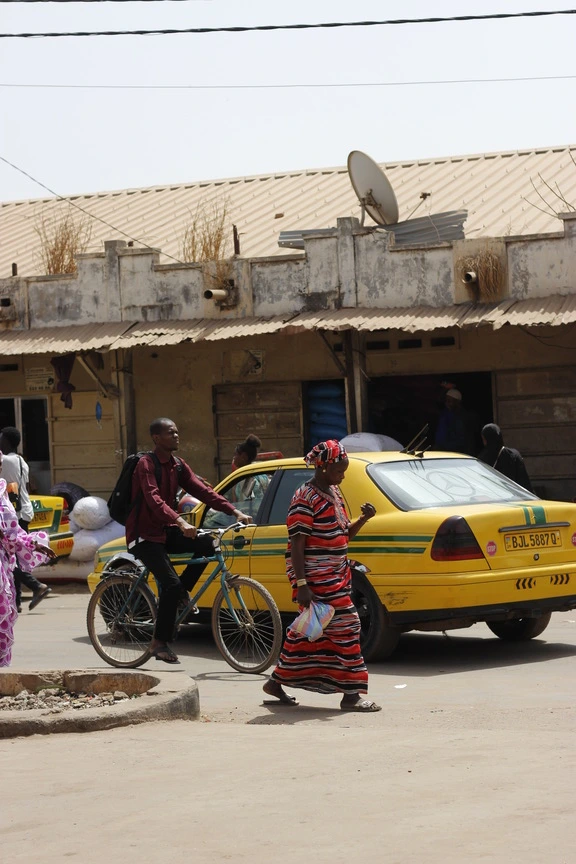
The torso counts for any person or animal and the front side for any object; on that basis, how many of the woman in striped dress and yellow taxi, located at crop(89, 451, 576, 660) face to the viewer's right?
1

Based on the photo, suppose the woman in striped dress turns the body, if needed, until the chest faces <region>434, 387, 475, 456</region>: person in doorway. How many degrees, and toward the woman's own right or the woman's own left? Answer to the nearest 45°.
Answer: approximately 90° to the woman's own left

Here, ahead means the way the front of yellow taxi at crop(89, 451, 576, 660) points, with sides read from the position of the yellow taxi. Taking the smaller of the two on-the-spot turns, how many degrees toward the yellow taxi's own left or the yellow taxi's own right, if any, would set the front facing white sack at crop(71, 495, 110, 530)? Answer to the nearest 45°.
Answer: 0° — it already faces it

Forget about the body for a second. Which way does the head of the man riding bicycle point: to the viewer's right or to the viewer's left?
to the viewer's right

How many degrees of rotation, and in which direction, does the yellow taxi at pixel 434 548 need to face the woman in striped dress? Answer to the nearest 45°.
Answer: approximately 90° to its left

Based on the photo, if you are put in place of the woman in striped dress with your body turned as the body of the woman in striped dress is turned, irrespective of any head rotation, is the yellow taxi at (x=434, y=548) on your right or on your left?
on your left

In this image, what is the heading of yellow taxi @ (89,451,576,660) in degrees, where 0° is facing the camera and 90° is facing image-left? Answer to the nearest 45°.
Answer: approximately 135°

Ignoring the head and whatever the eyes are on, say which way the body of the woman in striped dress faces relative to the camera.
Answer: to the viewer's right

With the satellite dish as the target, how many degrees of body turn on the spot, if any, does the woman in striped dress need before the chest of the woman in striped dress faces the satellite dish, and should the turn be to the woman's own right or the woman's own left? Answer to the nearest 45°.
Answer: approximately 90° to the woman's own left

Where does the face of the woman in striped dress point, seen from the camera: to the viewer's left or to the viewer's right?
to the viewer's right

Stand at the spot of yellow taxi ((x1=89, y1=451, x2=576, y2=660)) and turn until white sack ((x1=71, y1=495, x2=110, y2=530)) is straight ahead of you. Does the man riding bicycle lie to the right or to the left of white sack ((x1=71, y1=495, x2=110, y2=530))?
left
